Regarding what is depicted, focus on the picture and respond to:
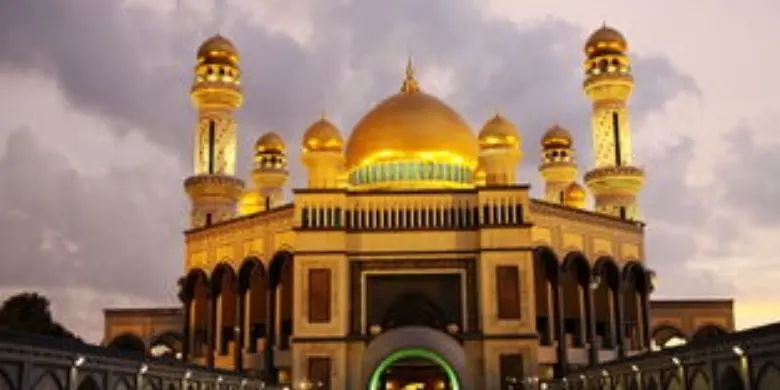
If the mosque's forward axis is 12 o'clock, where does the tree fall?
The tree is roughly at 3 o'clock from the mosque.

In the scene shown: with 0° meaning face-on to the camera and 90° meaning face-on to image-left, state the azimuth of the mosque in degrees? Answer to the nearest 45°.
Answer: approximately 0°
